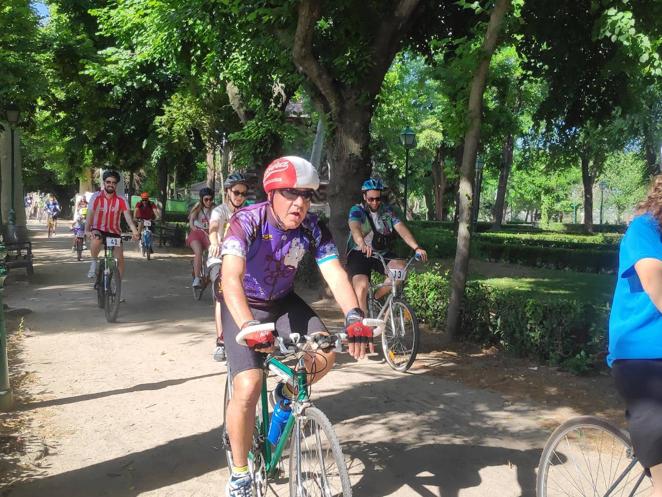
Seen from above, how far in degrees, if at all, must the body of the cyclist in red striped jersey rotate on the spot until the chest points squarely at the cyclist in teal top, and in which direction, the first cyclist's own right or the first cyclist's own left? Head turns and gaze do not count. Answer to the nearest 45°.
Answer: approximately 45° to the first cyclist's own left

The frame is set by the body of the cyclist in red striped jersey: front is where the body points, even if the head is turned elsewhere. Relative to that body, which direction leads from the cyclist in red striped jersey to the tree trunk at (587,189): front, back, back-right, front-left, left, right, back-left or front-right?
back-left

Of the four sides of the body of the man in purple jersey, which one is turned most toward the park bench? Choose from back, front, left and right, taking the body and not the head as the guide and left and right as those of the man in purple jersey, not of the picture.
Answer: back

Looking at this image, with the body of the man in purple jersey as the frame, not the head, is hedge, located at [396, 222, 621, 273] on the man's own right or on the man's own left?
on the man's own left

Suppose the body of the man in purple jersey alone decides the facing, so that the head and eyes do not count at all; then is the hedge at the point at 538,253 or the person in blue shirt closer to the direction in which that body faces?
the person in blue shirt
